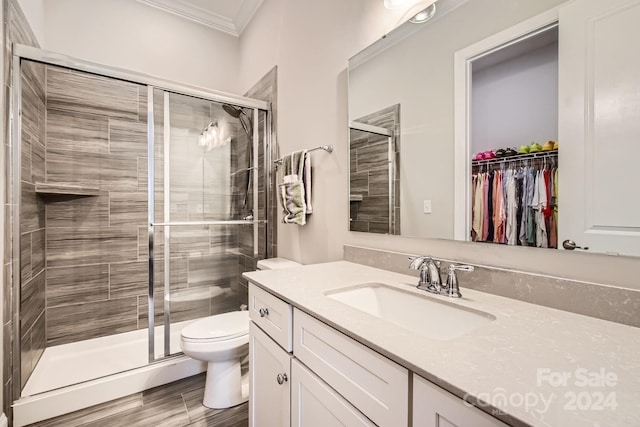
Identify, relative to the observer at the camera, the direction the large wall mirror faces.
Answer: facing the viewer and to the left of the viewer

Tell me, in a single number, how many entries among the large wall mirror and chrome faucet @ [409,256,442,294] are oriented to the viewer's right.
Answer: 0

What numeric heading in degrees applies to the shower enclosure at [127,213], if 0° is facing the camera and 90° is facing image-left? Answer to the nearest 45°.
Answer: approximately 315°

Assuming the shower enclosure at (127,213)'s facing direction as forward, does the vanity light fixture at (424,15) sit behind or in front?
in front
